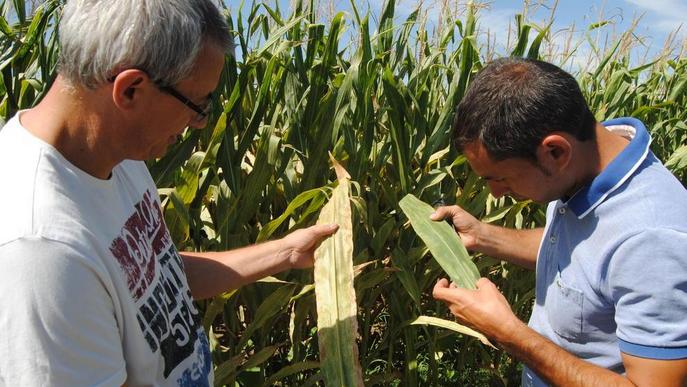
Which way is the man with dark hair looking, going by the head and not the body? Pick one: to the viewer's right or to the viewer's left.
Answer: to the viewer's left

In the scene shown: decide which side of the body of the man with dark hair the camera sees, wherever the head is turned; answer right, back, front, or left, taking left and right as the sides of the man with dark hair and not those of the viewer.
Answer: left

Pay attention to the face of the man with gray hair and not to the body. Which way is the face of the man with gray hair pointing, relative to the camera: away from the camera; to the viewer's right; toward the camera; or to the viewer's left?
to the viewer's right

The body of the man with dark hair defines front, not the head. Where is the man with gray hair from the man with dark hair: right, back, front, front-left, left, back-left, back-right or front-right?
front-left
